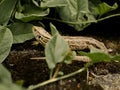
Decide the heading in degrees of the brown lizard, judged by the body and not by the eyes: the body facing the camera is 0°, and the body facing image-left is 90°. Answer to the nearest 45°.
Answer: approximately 90°

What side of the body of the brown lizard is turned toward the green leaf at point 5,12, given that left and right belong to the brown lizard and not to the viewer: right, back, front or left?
front

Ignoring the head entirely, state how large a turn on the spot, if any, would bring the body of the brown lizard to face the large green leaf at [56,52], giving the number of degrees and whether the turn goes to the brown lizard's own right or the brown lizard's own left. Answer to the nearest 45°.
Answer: approximately 90° to the brown lizard's own left

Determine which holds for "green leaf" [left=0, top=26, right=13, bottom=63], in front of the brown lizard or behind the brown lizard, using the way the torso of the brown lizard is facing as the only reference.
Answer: in front

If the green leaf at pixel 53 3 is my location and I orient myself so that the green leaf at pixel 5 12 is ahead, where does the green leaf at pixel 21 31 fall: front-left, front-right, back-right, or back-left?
front-left

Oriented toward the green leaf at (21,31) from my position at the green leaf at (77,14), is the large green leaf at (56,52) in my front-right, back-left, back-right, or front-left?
front-left

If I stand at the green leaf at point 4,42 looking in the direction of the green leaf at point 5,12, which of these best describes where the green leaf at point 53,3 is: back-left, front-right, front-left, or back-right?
front-right

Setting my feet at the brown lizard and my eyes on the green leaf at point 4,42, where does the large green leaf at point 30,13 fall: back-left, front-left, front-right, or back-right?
front-right
